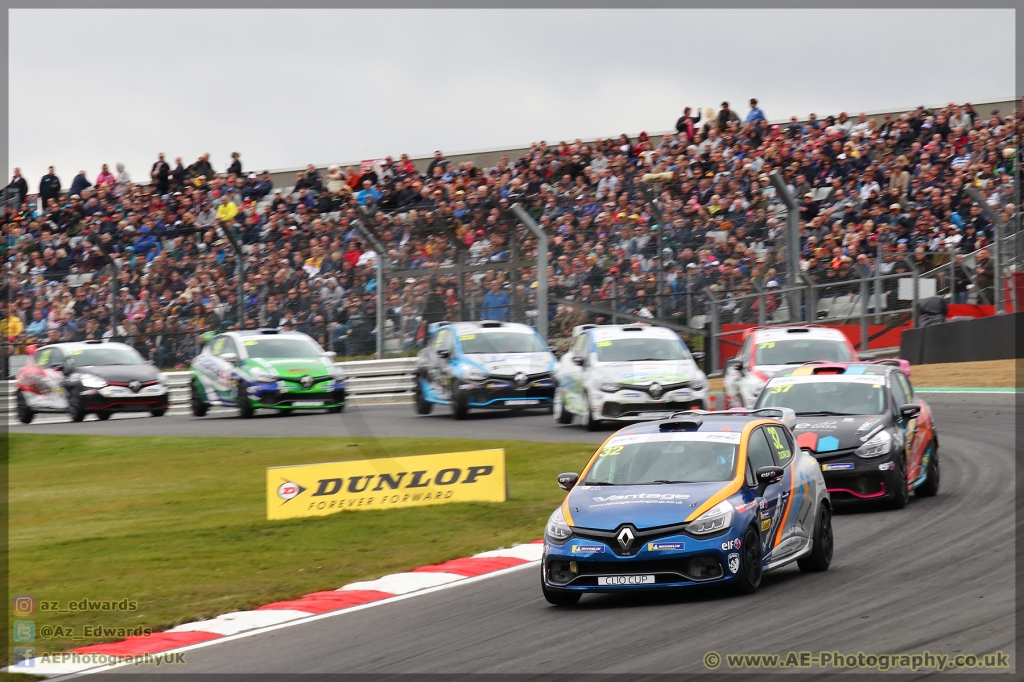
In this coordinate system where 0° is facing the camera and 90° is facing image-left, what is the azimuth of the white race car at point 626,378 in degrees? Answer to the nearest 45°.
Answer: approximately 315°

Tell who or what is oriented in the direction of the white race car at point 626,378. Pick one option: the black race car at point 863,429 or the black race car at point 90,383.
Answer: the black race car at point 90,383

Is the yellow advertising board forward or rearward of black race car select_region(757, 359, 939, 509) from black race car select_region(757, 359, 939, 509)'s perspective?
forward

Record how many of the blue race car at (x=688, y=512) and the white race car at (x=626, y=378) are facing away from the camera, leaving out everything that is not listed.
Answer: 0

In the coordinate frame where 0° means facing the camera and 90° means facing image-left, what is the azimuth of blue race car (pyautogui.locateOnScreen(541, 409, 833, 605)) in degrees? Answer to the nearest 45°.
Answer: approximately 45°

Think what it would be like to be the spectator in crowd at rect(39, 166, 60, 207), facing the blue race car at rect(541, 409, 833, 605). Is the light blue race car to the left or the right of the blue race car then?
left

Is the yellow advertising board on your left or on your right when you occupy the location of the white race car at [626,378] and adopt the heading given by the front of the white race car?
on your right

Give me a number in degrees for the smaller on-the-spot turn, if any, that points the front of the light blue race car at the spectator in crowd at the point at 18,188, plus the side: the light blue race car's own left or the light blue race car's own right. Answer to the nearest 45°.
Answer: approximately 180°

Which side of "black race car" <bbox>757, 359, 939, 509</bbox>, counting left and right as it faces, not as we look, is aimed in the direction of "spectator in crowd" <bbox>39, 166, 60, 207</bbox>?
right
